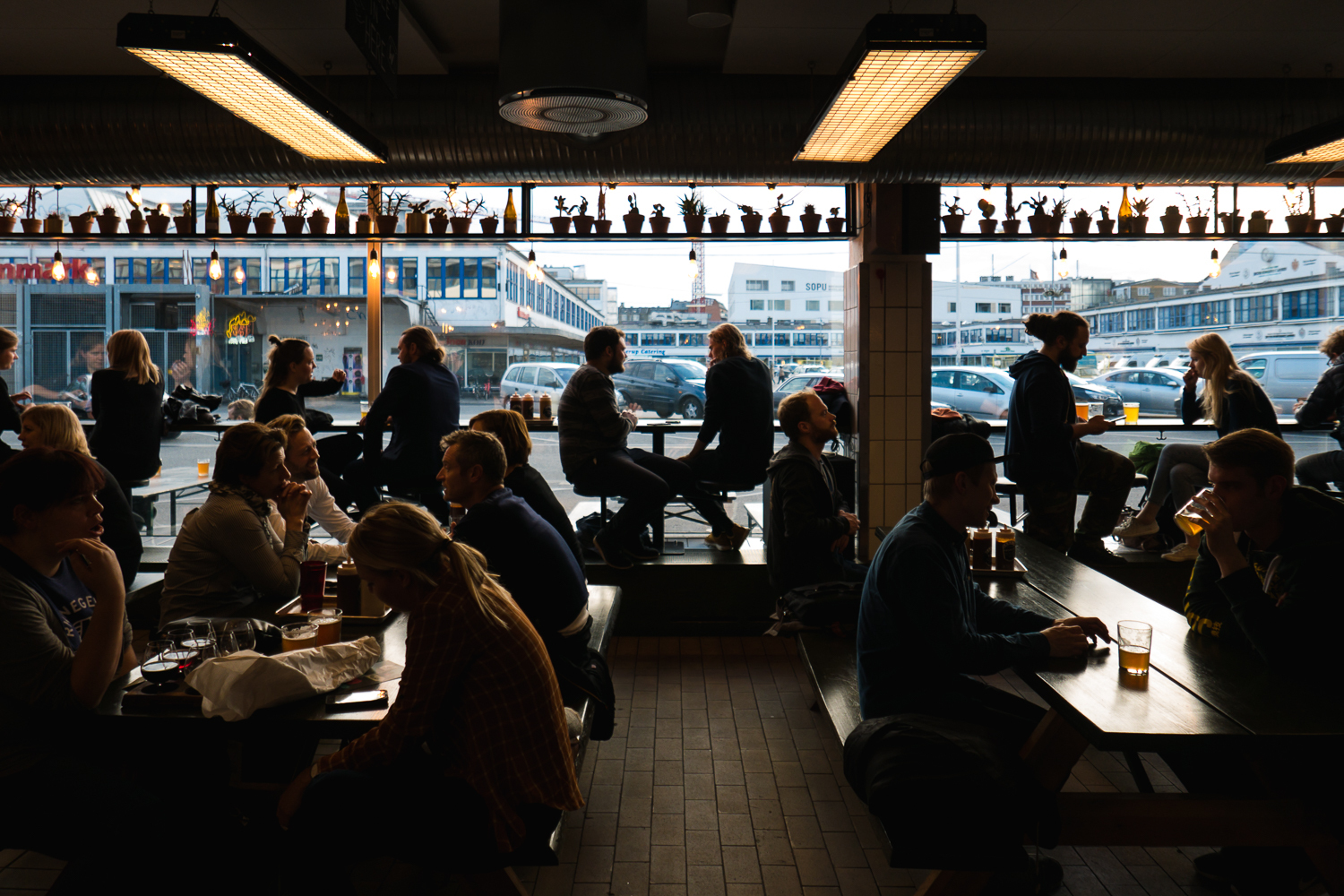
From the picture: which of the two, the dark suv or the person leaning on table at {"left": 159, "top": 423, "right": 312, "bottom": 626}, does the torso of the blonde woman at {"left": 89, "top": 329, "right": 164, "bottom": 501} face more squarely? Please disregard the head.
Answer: the dark suv

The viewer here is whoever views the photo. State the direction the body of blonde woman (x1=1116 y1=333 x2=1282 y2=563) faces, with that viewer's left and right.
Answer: facing to the left of the viewer

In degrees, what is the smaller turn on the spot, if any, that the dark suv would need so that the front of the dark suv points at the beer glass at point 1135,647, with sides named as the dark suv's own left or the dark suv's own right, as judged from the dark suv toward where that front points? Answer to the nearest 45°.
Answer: approximately 45° to the dark suv's own right

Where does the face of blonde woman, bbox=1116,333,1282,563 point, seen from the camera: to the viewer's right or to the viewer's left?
to the viewer's left

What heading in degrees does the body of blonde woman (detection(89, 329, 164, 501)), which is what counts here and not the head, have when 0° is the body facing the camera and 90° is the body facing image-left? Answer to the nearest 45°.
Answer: approximately 180°

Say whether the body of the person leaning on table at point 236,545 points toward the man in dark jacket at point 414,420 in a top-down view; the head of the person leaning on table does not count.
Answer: no

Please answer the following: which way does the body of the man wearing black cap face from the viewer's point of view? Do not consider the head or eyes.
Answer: to the viewer's right

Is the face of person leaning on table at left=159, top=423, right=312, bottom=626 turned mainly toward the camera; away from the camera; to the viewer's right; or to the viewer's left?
to the viewer's right

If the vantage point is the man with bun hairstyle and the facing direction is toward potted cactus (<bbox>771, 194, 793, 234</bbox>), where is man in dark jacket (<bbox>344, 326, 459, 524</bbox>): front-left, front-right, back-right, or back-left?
front-left

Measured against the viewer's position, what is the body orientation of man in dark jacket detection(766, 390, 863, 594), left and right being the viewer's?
facing to the right of the viewer
